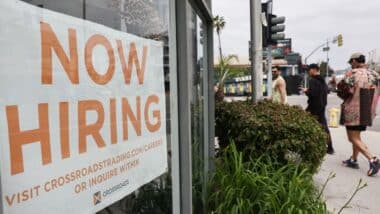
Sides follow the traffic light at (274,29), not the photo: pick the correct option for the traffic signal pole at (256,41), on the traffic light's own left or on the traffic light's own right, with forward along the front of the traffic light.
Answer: on the traffic light's own right

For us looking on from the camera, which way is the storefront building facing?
facing the viewer and to the right of the viewer

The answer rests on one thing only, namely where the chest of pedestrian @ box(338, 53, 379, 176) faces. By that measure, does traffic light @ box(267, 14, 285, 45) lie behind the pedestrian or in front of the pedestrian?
in front

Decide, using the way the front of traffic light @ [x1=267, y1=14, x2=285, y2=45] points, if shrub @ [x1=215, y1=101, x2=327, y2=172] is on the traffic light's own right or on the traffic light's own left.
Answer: on the traffic light's own right

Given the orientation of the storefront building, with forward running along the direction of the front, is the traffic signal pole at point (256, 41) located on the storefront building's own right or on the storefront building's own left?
on the storefront building's own left

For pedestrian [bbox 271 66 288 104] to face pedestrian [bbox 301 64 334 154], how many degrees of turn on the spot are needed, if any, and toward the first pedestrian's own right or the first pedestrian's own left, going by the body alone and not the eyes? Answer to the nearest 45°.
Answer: approximately 90° to the first pedestrian's own left

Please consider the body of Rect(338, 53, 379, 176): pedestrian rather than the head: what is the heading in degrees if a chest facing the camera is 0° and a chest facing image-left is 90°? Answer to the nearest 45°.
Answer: approximately 135°

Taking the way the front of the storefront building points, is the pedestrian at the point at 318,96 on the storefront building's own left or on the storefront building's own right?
on the storefront building's own left

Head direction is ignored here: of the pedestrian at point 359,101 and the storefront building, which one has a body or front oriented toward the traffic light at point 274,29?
the pedestrian

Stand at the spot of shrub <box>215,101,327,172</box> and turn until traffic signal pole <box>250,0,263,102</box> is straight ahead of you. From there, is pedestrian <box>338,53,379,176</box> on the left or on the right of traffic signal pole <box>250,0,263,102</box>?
right

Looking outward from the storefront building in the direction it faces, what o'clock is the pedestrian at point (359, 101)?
The pedestrian is roughly at 9 o'clock from the storefront building.

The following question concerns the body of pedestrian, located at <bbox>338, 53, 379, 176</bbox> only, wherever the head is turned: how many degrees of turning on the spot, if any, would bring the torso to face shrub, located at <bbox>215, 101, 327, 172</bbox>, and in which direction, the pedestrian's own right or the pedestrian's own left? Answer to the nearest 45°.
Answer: approximately 135° to the pedestrian's own left
